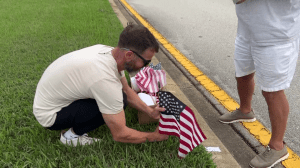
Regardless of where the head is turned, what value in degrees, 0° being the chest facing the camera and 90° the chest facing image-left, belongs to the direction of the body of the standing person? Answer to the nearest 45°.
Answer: approximately 45°
